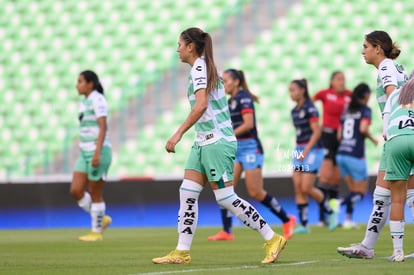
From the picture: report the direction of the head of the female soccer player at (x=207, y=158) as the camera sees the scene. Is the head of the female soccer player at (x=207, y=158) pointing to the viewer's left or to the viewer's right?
to the viewer's left

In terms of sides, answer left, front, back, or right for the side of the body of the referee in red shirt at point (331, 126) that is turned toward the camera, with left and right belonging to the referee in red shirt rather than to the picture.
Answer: front

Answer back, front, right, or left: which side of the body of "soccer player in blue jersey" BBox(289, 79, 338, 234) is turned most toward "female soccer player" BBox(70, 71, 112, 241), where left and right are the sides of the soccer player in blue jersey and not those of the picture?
front

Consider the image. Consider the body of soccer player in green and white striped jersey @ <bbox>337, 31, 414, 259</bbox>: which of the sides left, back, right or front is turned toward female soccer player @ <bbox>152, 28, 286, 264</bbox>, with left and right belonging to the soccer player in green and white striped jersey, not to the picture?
front

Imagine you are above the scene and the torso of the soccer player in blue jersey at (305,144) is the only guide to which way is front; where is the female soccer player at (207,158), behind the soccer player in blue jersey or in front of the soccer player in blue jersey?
in front

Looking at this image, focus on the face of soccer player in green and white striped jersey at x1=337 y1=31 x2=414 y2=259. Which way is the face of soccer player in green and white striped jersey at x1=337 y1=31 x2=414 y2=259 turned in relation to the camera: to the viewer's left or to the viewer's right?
to the viewer's left

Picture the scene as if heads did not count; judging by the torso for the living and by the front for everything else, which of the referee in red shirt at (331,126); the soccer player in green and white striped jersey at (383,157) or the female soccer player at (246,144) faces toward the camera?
the referee in red shirt at (331,126)

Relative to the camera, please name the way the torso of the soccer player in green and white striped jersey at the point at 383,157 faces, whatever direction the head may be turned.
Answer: to the viewer's left

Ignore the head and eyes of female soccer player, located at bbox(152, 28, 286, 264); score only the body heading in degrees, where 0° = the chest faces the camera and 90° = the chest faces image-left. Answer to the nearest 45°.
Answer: approximately 90°
